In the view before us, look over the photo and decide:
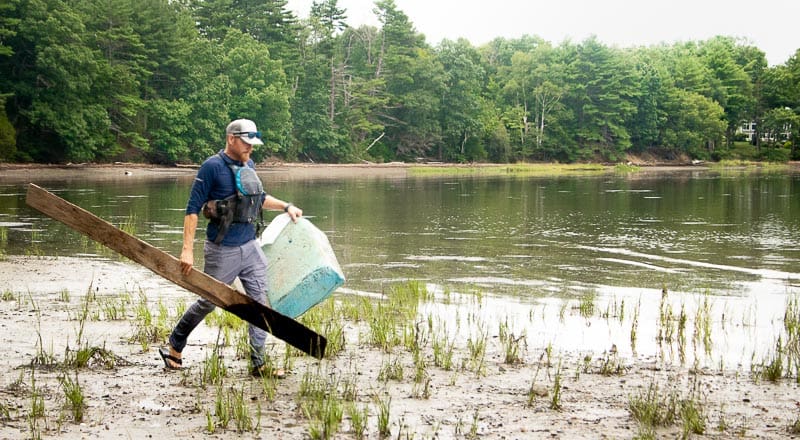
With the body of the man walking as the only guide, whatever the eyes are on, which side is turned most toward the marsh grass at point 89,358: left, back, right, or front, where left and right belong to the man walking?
back

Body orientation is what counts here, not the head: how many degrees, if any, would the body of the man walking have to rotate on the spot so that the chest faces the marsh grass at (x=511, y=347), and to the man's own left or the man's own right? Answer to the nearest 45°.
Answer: approximately 45° to the man's own left

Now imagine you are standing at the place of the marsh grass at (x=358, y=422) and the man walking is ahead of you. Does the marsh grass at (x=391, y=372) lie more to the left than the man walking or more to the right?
right

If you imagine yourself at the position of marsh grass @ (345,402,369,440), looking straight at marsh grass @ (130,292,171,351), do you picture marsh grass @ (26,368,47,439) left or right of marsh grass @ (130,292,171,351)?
left

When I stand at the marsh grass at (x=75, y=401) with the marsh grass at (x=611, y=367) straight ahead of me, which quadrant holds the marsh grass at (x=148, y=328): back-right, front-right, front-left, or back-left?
front-left

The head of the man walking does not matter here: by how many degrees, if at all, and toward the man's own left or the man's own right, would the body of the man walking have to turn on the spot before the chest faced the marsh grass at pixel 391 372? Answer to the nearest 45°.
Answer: approximately 45° to the man's own left

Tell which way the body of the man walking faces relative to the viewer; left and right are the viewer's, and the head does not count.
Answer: facing the viewer and to the right of the viewer

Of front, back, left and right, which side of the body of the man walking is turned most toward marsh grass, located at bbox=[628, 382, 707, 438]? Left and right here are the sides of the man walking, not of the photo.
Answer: front

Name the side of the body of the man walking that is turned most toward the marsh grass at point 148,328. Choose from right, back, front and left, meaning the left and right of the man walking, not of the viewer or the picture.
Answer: back

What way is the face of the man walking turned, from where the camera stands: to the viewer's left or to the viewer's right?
to the viewer's right

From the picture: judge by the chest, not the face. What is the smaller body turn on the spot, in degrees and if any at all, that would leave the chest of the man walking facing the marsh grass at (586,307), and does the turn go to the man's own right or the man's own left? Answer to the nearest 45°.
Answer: approximately 90° to the man's own left

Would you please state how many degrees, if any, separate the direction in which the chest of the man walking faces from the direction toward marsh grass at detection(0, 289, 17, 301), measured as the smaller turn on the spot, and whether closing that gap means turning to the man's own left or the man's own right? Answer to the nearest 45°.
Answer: approximately 180°

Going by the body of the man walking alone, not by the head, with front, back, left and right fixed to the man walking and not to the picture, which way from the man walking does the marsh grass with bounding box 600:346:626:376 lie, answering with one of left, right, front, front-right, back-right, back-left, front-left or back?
front-left

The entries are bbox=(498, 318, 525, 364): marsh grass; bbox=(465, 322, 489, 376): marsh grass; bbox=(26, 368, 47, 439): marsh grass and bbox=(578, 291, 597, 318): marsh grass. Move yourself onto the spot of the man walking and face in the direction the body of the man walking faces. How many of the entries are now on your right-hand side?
1

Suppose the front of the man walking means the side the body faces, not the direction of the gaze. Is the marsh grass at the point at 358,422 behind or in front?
in front
